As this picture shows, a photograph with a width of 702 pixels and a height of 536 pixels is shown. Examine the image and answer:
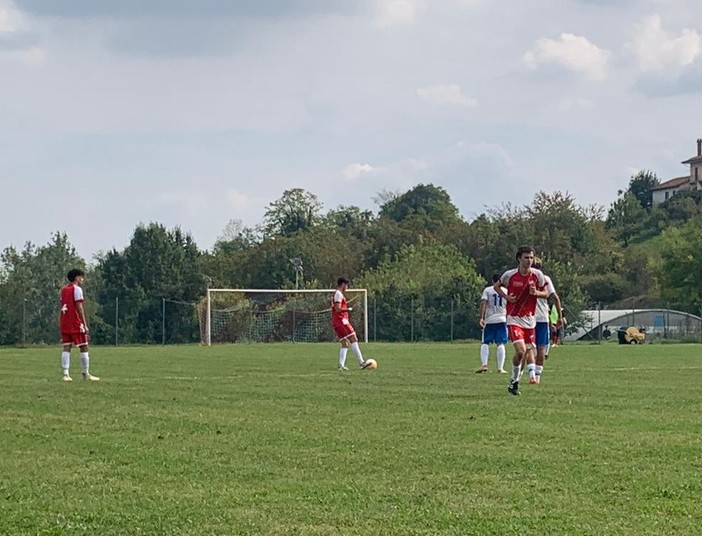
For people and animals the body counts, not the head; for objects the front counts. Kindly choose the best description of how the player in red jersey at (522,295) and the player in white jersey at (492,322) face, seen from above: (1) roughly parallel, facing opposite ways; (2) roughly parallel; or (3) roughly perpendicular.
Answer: roughly parallel, facing opposite ways

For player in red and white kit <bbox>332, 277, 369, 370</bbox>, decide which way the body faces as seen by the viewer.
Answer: to the viewer's right

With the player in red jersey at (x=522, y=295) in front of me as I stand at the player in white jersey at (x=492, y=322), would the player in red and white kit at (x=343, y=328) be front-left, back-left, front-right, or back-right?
back-right

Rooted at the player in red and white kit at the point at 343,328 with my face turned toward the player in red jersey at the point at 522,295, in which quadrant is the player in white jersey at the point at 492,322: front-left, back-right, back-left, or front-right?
front-left

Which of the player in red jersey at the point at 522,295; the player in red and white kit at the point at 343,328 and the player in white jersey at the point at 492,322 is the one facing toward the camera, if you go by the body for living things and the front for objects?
the player in red jersey

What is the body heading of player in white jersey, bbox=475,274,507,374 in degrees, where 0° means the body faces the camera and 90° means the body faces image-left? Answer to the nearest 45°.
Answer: approximately 180°

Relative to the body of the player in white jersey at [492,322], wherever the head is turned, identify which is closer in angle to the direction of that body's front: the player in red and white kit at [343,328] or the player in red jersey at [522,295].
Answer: the player in red and white kit

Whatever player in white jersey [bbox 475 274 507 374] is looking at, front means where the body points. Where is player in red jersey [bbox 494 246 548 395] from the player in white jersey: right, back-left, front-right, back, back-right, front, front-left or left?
back

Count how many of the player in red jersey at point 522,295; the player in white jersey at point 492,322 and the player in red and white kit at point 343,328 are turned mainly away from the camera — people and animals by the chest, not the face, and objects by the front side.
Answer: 1

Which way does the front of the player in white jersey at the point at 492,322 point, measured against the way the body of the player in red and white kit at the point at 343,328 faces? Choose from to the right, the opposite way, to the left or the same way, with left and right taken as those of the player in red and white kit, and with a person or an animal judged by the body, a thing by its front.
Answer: to the left

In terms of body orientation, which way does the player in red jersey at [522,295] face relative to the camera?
toward the camera

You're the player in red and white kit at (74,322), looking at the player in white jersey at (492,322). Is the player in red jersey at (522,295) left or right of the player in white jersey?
right

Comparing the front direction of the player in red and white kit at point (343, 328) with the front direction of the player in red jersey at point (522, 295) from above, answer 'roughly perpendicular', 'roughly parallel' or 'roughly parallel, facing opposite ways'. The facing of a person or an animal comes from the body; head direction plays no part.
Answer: roughly perpendicular

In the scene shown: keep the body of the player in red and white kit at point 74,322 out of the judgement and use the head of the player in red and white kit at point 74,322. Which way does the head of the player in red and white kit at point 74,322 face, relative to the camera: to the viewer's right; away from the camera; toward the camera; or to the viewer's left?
to the viewer's right
